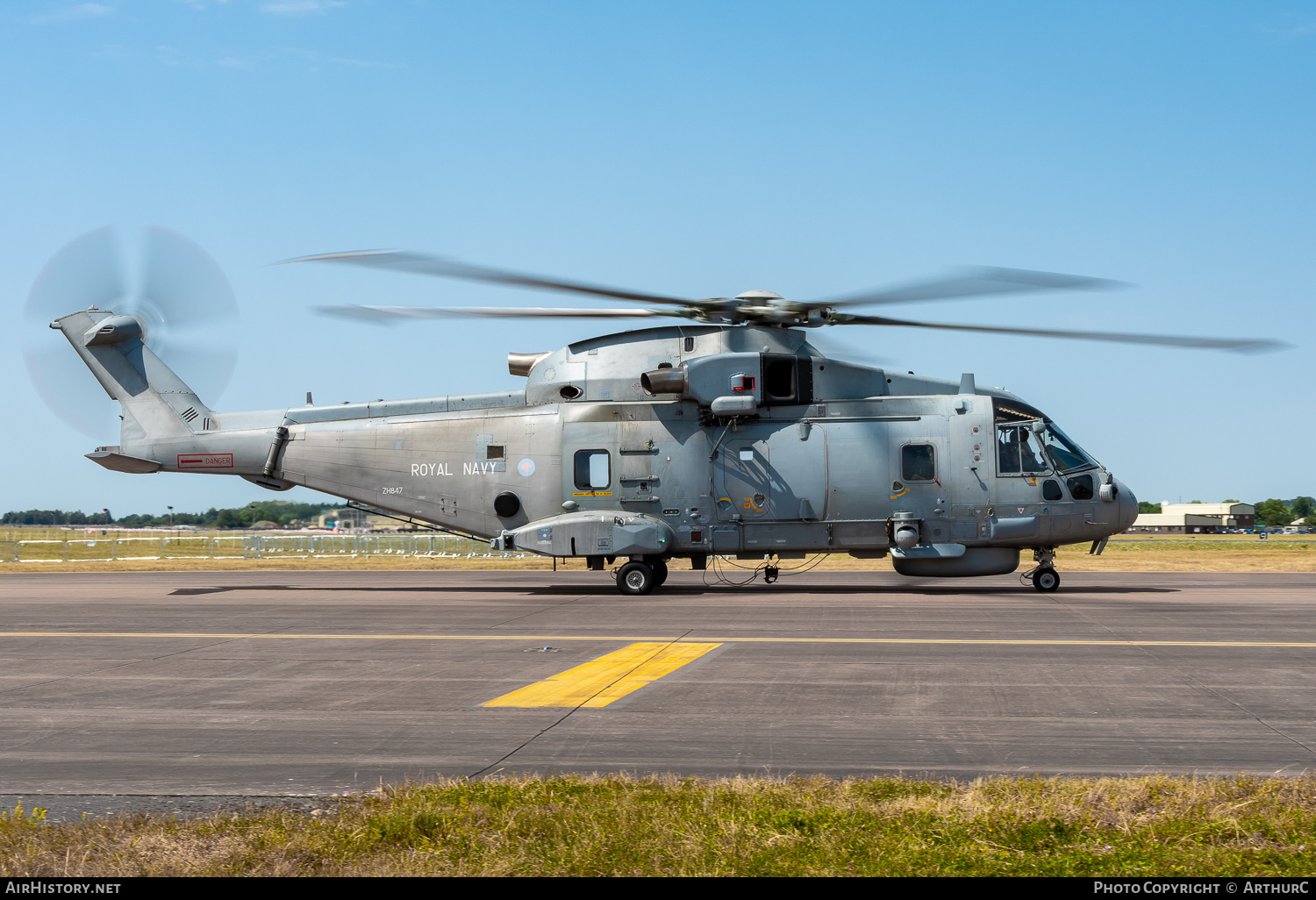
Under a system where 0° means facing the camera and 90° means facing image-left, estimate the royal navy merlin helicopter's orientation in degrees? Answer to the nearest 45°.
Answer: approximately 270°
